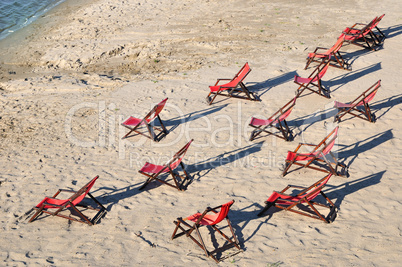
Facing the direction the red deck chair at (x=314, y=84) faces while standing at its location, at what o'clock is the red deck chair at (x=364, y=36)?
the red deck chair at (x=364, y=36) is roughly at 4 o'clock from the red deck chair at (x=314, y=84).

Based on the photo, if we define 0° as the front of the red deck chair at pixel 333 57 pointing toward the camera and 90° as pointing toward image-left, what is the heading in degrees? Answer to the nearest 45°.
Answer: approximately 90°

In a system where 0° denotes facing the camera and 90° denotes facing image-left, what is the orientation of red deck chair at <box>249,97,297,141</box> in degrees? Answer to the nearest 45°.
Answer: approximately 90°

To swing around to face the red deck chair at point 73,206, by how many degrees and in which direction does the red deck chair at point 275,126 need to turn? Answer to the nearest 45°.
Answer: approximately 45° to its left

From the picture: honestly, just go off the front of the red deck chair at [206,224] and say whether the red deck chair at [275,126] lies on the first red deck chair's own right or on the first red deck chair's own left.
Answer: on the first red deck chair's own right

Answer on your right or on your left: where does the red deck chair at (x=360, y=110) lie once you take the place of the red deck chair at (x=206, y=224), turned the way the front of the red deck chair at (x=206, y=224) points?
on your right

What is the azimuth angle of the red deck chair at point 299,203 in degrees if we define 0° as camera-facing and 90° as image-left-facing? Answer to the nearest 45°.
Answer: approximately 90°

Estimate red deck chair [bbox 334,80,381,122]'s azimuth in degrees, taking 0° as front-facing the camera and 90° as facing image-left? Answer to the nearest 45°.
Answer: approximately 90°

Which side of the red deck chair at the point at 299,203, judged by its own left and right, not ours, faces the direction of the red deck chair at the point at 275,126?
right

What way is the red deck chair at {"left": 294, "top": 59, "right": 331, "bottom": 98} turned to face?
to the viewer's left
